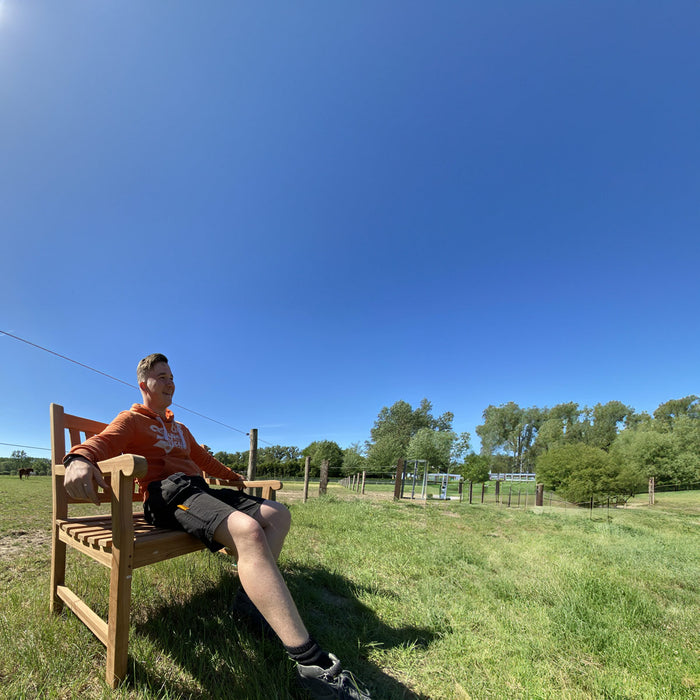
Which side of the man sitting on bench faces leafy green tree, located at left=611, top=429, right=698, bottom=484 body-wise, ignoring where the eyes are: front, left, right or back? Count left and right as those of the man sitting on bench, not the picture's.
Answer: left

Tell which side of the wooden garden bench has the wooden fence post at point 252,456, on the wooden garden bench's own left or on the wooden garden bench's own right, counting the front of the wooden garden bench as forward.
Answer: on the wooden garden bench's own left

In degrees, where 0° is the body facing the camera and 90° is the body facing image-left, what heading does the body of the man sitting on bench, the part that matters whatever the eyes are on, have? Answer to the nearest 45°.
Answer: approximately 315°

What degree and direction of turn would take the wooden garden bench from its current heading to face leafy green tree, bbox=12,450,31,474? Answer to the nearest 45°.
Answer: approximately 135° to its left

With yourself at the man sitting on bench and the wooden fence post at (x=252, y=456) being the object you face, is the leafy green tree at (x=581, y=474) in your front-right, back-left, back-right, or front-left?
front-right

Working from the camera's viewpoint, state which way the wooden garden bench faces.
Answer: facing the viewer and to the right of the viewer
